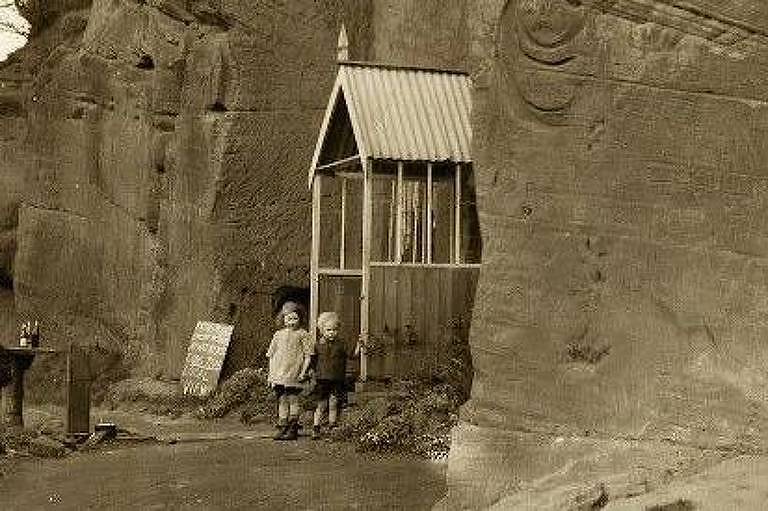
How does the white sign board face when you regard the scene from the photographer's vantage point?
facing the viewer

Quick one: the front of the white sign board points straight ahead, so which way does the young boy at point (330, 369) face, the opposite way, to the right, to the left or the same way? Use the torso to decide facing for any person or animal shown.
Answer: the same way

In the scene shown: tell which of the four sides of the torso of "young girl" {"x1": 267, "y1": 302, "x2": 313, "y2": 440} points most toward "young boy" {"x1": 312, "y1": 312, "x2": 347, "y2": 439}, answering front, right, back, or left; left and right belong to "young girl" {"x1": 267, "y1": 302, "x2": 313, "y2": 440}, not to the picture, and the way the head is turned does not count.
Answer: left

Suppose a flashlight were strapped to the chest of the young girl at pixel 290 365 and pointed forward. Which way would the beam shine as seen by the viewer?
toward the camera

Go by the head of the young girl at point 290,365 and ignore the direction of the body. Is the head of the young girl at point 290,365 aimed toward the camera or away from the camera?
toward the camera

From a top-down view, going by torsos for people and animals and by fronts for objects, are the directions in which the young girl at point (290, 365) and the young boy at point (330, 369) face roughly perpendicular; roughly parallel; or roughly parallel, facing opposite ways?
roughly parallel

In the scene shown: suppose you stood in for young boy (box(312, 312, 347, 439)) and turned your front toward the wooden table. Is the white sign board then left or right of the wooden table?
right

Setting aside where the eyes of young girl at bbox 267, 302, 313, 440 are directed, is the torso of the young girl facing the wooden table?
no

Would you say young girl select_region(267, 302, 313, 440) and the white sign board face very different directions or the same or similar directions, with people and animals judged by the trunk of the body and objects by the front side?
same or similar directions

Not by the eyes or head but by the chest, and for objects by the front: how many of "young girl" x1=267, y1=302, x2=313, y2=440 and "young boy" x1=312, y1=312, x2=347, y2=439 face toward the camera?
2

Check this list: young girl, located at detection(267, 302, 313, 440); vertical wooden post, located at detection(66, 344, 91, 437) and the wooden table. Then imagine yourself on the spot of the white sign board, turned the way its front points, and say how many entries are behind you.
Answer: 0

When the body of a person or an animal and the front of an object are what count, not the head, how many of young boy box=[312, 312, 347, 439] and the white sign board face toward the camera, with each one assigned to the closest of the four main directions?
2

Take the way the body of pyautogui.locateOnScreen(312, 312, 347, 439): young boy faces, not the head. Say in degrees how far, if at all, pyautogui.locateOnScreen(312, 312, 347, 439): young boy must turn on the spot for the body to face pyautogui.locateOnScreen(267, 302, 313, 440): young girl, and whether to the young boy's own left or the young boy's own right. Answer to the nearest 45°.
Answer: approximately 90° to the young boy's own right

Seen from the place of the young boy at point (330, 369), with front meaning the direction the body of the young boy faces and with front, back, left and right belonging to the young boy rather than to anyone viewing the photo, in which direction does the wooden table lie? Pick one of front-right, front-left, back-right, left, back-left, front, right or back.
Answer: right

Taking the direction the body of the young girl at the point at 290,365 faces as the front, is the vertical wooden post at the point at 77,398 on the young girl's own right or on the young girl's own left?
on the young girl's own right

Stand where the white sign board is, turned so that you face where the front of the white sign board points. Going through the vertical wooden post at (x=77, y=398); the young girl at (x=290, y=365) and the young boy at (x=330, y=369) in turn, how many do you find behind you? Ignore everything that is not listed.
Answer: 0
